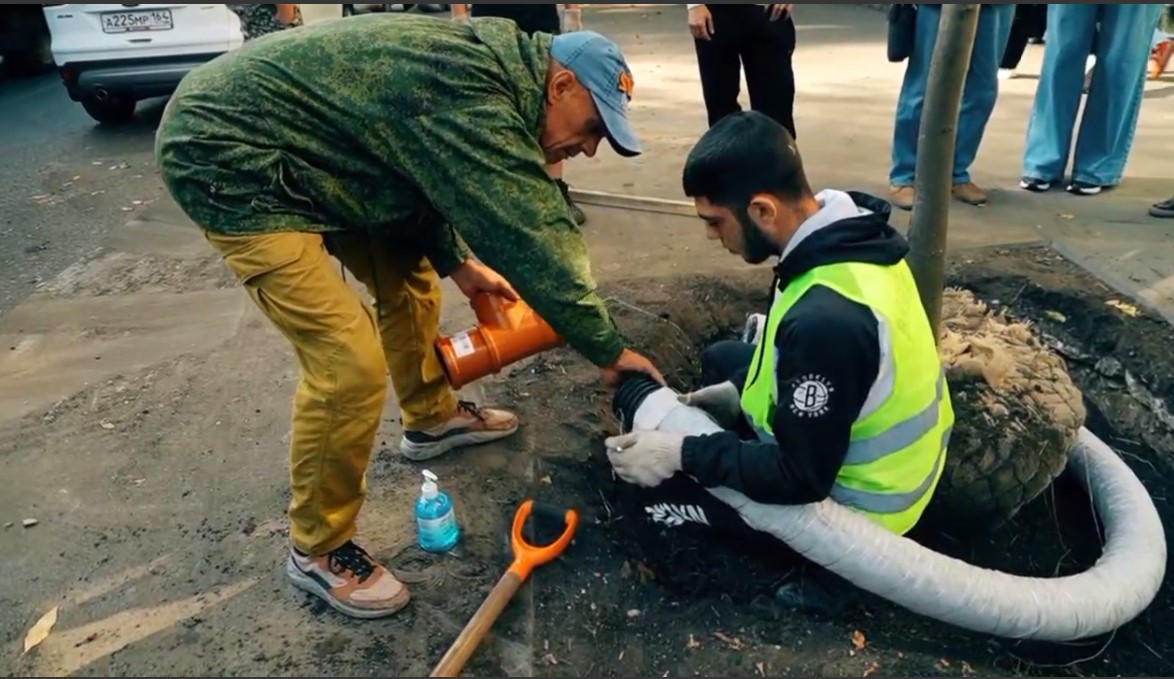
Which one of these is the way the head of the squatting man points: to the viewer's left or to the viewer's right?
to the viewer's left

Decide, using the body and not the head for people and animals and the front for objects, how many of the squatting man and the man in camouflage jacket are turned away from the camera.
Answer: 0

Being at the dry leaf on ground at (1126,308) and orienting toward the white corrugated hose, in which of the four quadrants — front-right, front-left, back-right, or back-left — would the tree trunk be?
front-right

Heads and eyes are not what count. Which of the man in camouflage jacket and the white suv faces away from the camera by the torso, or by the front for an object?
the white suv

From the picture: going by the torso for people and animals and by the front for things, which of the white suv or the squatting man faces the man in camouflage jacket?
the squatting man

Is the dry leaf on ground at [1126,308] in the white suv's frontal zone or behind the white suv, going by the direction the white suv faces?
behind

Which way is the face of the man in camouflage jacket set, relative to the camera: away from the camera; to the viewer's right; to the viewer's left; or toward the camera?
to the viewer's right

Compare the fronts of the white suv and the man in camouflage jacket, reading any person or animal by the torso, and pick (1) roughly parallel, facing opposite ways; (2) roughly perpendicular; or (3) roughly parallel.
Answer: roughly perpendicular

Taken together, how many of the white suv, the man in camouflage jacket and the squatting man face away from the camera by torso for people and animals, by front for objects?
1

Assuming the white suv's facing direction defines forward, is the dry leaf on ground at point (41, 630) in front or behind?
behind

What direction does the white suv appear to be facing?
away from the camera

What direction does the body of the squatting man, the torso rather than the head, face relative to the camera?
to the viewer's left

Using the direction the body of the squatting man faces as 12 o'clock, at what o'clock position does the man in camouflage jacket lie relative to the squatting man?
The man in camouflage jacket is roughly at 12 o'clock from the squatting man.

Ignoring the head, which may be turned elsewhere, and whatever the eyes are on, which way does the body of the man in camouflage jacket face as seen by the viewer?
to the viewer's right

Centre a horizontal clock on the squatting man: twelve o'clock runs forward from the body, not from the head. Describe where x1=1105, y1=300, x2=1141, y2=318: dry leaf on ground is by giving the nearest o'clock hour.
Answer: The dry leaf on ground is roughly at 4 o'clock from the squatting man.

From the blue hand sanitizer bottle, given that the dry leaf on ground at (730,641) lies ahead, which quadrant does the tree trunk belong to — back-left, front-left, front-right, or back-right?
front-left
